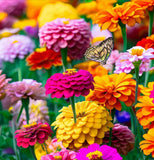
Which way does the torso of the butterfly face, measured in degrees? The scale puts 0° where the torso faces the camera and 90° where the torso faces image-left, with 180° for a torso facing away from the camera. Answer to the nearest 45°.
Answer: approximately 270°

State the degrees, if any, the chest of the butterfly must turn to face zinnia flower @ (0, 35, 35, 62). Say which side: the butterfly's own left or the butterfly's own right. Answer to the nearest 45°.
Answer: approximately 135° to the butterfly's own left
